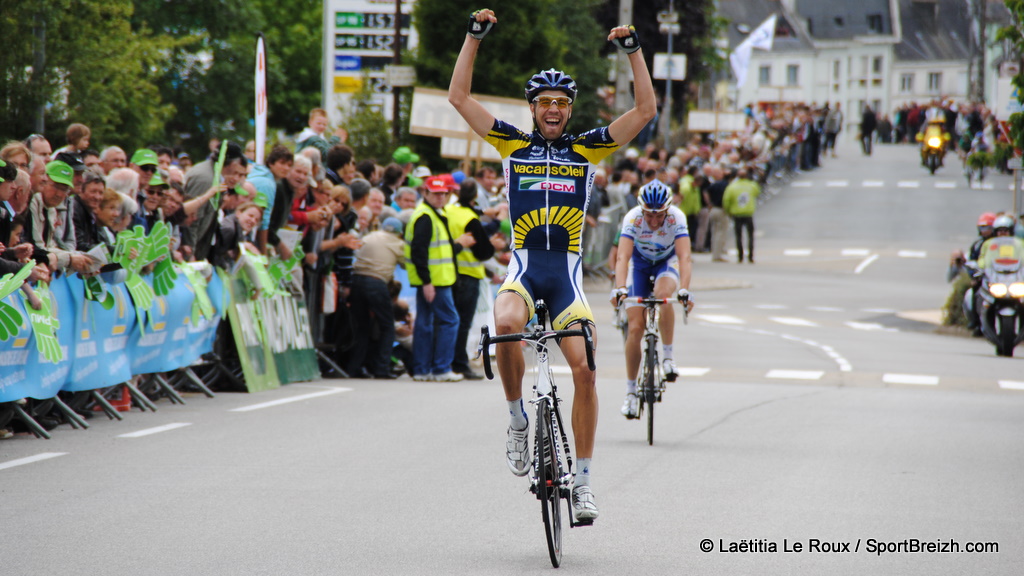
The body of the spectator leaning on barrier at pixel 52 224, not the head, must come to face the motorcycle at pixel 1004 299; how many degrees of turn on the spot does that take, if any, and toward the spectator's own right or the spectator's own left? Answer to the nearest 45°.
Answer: approximately 90° to the spectator's own left

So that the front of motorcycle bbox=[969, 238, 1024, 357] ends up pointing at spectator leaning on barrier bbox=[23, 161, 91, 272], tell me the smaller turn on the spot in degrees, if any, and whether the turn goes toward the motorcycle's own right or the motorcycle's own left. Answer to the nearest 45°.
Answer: approximately 45° to the motorcycle's own right

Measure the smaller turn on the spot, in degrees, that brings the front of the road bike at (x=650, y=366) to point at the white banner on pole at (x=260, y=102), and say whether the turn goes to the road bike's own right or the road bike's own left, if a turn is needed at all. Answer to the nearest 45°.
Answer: approximately 135° to the road bike's own right

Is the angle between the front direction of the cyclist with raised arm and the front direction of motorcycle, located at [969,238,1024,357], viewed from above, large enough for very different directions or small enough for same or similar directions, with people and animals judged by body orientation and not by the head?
same or similar directions

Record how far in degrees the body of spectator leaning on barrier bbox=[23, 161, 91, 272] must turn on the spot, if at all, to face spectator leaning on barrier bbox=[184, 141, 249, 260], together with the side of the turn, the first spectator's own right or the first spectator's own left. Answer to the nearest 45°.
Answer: approximately 90° to the first spectator's own left

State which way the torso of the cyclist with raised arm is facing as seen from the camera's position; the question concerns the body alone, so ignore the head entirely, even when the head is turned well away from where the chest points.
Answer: toward the camera

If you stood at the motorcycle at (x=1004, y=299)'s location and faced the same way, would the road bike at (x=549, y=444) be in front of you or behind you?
in front

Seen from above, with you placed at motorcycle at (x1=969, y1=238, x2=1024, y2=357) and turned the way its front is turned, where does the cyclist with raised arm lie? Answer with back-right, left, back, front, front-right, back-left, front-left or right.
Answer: front

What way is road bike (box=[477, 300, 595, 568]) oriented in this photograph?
toward the camera

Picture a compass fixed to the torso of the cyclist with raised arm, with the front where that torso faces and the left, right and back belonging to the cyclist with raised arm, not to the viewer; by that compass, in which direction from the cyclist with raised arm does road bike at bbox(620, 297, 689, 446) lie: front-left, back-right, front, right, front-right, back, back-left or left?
back

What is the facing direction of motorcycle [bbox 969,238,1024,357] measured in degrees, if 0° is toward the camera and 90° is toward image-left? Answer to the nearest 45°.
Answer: approximately 0°

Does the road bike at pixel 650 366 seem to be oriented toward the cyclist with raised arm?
yes

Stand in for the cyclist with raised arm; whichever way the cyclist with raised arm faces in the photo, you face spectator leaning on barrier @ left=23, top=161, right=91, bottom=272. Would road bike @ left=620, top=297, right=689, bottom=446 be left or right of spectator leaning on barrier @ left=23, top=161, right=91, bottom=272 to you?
right

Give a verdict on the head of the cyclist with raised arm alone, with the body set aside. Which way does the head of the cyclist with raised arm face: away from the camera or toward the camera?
toward the camera
